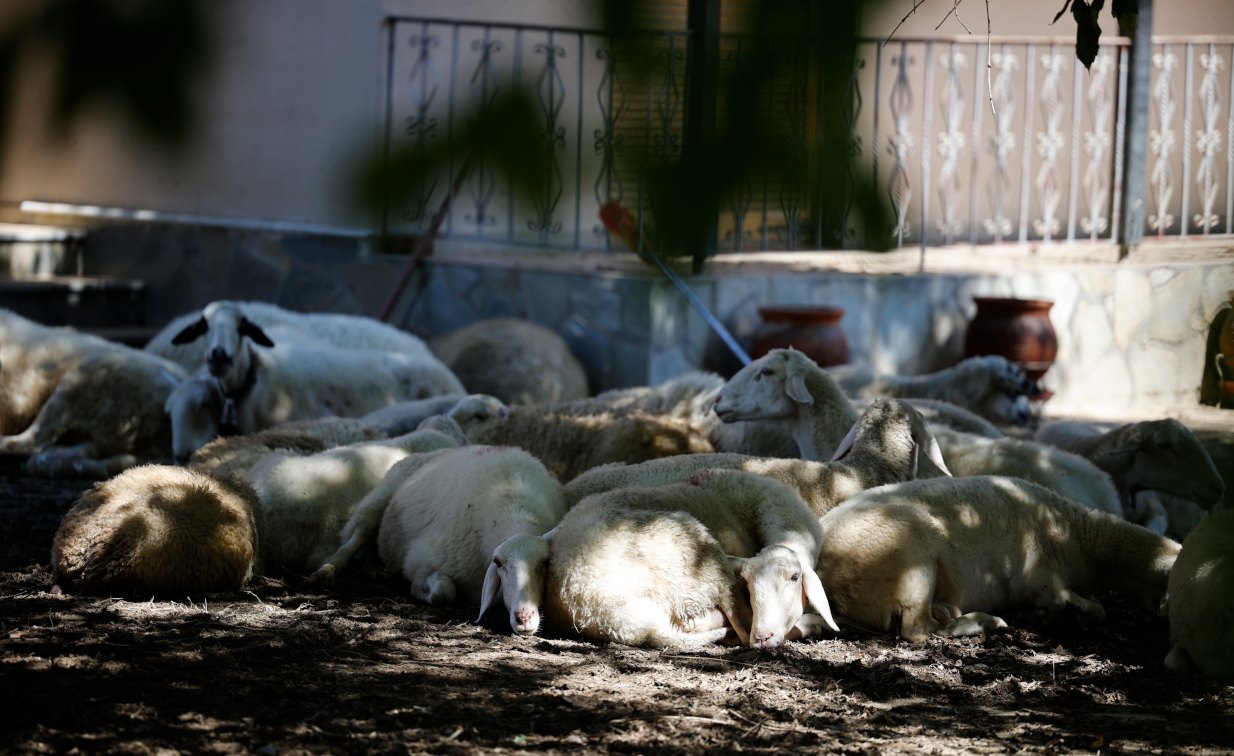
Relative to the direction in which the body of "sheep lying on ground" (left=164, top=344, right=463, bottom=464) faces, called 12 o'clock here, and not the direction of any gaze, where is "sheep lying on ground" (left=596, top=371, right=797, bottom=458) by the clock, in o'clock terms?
"sheep lying on ground" (left=596, top=371, right=797, bottom=458) is roughly at 7 o'clock from "sheep lying on ground" (left=164, top=344, right=463, bottom=464).

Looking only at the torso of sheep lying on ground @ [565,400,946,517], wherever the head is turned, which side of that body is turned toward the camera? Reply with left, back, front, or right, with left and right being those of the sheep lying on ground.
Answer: right

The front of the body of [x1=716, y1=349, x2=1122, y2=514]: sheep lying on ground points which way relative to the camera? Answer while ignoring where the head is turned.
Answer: to the viewer's left

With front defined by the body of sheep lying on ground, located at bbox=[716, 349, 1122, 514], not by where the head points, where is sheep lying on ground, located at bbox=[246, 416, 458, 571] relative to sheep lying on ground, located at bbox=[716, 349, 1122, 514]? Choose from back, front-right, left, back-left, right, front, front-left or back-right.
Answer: front-left

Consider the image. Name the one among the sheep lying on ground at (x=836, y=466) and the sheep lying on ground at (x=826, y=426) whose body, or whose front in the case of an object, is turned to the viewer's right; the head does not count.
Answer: the sheep lying on ground at (x=836, y=466)

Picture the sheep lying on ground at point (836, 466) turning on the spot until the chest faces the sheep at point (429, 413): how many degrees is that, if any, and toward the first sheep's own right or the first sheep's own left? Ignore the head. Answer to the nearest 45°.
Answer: approximately 135° to the first sheep's own left

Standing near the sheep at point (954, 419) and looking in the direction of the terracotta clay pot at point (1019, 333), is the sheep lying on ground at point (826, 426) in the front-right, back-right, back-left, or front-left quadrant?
back-left

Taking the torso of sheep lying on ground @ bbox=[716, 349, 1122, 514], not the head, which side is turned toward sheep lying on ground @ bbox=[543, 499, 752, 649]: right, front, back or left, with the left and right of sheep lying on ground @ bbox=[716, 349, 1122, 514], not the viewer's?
left

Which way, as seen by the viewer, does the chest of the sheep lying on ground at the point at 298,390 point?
to the viewer's left
